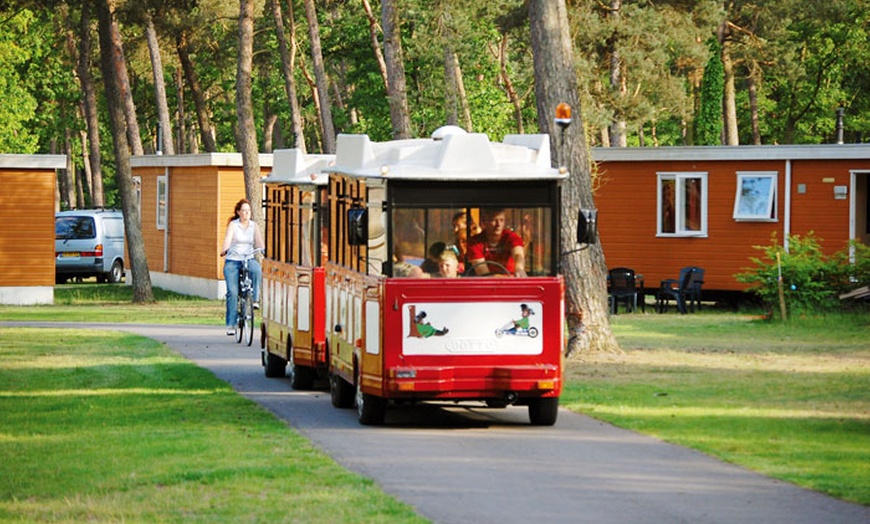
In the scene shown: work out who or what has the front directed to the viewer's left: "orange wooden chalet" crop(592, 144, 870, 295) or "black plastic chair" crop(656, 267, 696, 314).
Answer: the black plastic chair

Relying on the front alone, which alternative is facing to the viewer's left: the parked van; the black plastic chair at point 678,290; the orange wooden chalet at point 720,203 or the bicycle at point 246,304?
the black plastic chair

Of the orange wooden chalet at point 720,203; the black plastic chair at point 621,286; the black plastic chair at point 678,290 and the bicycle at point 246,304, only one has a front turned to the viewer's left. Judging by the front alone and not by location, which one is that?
the black plastic chair at point 678,290

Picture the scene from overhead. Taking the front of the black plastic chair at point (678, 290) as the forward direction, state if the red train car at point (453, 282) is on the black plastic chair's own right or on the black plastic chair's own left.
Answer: on the black plastic chair's own left

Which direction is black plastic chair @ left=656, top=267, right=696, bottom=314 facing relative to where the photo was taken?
to the viewer's left

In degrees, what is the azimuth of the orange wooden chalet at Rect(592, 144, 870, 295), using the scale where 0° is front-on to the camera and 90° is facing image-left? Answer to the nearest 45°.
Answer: approximately 0°
